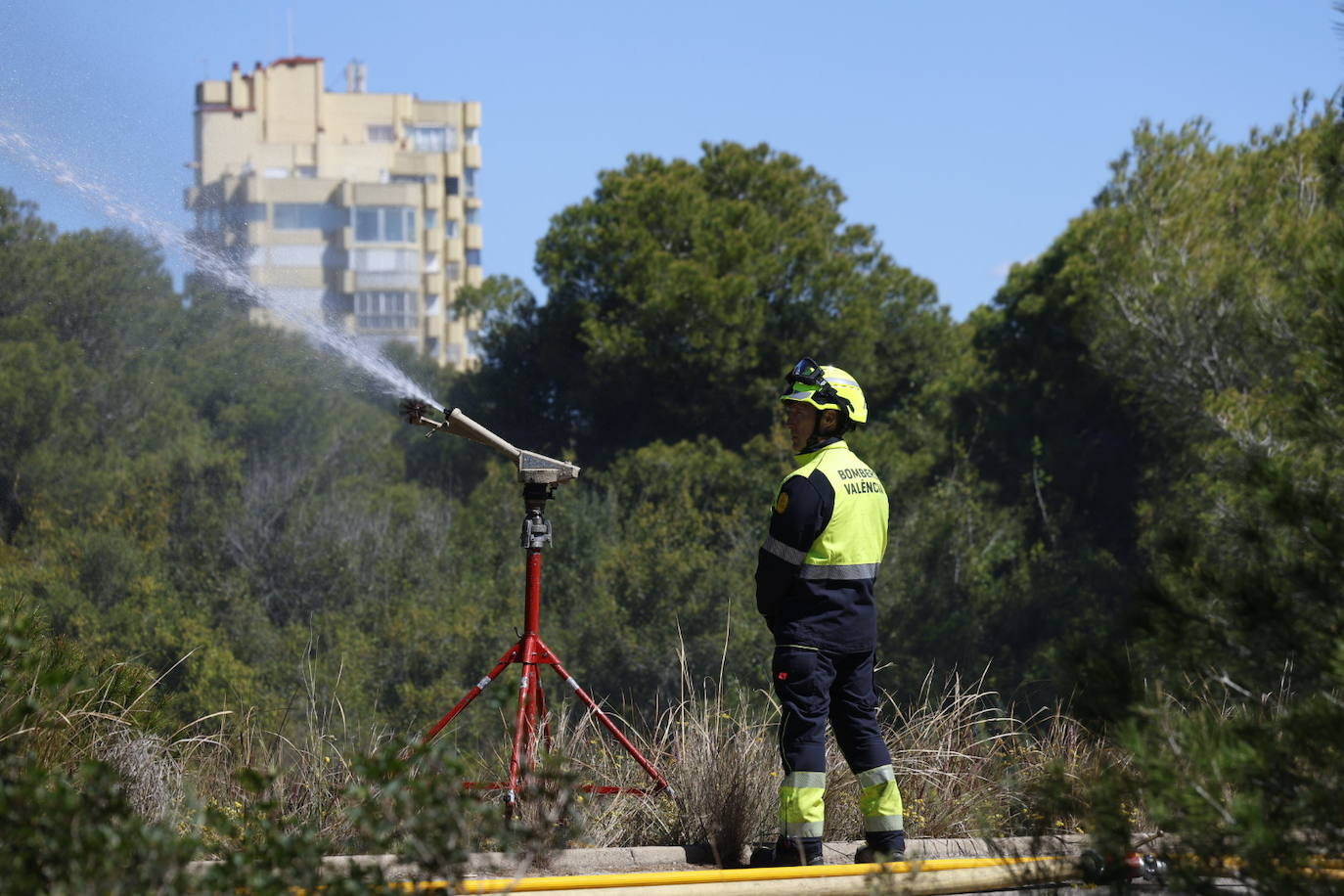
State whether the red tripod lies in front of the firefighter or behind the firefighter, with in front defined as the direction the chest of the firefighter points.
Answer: in front

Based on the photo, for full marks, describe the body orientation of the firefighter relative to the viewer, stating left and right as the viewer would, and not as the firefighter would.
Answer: facing away from the viewer and to the left of the viewer

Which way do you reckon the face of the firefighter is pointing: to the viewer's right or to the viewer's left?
to the viewer's left

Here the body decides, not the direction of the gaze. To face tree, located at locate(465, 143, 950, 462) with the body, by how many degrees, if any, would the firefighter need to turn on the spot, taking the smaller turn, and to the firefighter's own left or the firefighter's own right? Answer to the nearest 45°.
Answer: approximately 45° to the firefighter's own right

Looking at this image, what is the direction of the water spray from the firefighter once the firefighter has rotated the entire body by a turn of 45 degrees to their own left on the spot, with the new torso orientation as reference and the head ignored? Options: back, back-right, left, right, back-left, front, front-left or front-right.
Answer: front-right
